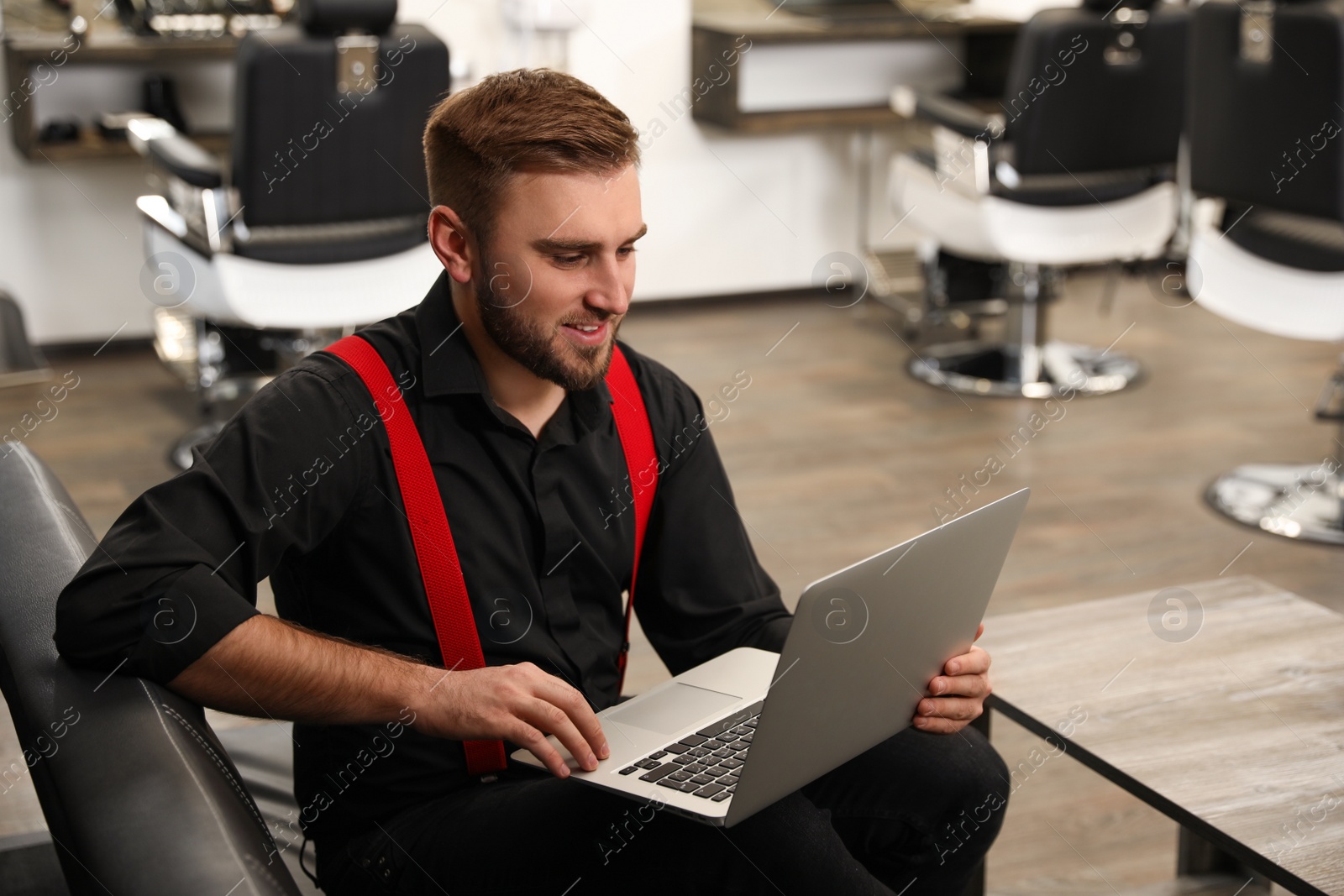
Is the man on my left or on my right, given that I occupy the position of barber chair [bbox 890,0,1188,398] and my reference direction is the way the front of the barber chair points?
on my left

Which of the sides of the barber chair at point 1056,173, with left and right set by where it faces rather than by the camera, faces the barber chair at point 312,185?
left

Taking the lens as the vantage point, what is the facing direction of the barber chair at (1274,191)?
facing away from the viewer and to the right of the viewer

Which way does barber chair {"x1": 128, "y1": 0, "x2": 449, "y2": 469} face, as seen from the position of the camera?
facing away from the viewer and to the left of the viewer

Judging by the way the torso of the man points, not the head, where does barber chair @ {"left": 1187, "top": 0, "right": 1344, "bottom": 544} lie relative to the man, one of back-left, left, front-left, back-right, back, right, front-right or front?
left

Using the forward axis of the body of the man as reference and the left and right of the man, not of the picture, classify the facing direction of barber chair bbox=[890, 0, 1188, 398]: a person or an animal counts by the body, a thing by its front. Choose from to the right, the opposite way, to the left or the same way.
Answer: the opposite way

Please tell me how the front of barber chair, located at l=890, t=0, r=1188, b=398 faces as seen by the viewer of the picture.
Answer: facing away from the viewer and to the left of the viewer

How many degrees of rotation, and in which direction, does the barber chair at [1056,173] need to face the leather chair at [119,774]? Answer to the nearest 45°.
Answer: approximately 135° to its left
